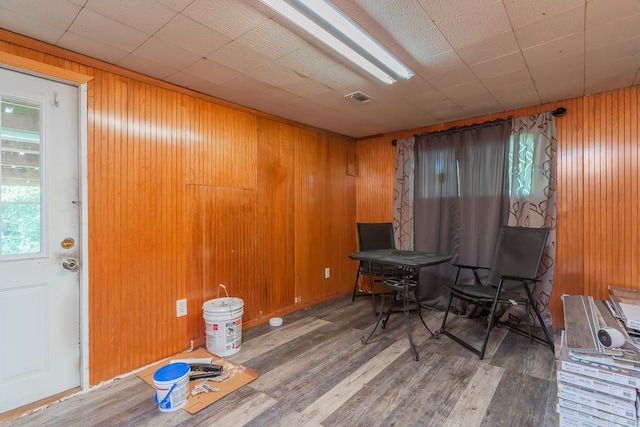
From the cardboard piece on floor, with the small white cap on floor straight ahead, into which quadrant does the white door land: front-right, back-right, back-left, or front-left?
back-left

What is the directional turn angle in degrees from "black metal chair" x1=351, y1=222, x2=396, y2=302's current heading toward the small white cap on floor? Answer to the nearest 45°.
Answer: approximately 90° to its right

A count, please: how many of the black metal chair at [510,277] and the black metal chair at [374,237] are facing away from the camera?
0

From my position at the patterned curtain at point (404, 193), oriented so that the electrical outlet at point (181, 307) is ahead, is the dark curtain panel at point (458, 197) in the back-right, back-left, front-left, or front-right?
back-left

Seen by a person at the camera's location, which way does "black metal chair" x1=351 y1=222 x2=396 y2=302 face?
facing the viewer and to the right of the viewer

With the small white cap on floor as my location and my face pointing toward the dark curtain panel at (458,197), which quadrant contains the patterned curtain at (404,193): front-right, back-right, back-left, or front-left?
front-left

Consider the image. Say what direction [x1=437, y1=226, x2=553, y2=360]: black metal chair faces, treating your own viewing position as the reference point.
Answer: facing the viewer and to the left of the viewer

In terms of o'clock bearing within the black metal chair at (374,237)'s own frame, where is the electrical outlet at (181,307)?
The electrical outlet is roughly at 3 o'clock from the black metal chair.

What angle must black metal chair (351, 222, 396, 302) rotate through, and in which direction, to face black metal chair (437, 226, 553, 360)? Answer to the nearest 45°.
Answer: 0° — it already faces it

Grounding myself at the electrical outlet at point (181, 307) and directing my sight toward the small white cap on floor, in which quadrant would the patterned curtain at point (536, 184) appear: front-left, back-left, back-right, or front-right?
front-right

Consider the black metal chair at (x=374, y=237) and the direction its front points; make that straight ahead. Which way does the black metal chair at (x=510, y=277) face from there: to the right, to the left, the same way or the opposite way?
to the right

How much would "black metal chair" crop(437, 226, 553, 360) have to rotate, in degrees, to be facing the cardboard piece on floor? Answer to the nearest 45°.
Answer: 0° — it already faces it

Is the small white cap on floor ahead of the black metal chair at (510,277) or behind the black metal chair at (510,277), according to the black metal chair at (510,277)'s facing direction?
ahead

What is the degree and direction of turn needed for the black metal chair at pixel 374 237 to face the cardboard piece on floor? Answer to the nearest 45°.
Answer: approximately 90° to its right

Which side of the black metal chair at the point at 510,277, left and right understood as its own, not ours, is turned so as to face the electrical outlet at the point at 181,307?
front

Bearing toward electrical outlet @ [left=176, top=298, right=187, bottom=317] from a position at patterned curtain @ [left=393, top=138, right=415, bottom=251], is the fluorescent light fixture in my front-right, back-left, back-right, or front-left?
front-left

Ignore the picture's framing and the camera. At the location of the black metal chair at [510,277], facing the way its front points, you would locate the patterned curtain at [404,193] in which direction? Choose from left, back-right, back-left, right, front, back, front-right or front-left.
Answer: right

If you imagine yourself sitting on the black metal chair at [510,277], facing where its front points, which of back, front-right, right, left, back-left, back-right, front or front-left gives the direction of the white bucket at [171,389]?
front
